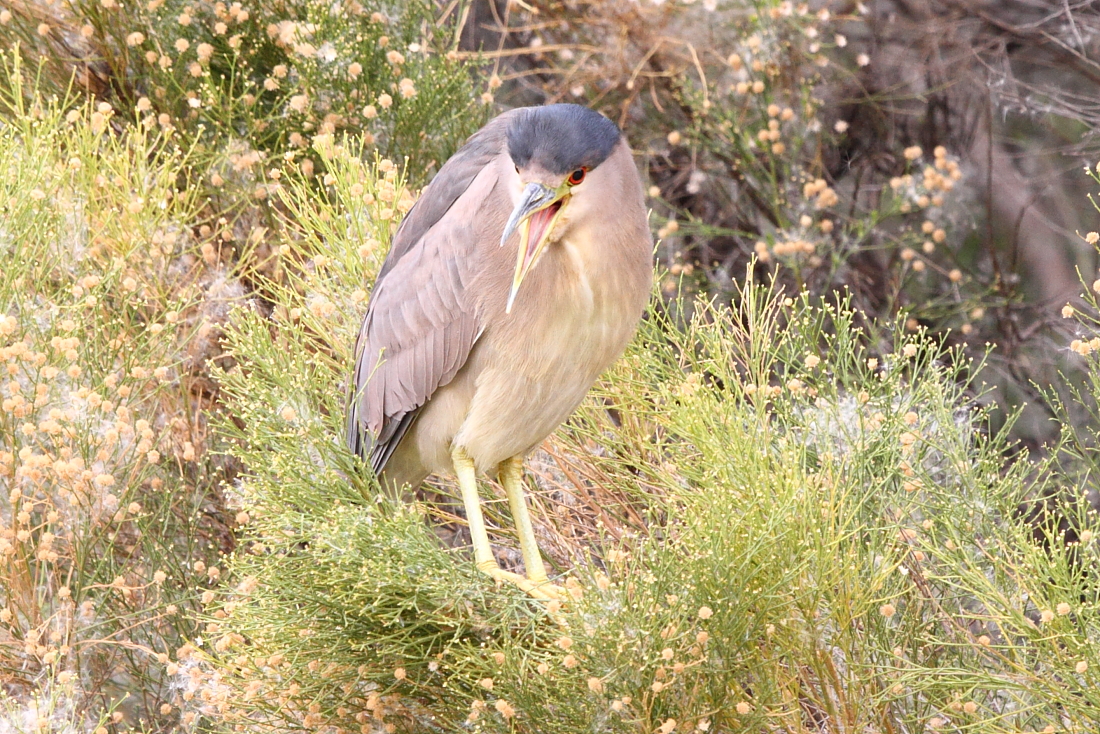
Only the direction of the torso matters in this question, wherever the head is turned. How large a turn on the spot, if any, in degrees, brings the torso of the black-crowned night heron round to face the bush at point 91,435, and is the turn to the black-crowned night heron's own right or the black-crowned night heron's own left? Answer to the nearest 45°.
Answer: approximately 135° to the black-crowned night heron's own right

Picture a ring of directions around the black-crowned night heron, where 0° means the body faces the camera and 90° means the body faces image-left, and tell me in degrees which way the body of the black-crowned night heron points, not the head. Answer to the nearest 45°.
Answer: approximately 315°

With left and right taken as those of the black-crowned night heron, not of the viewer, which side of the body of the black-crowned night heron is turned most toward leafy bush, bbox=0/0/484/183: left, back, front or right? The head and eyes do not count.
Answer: back
